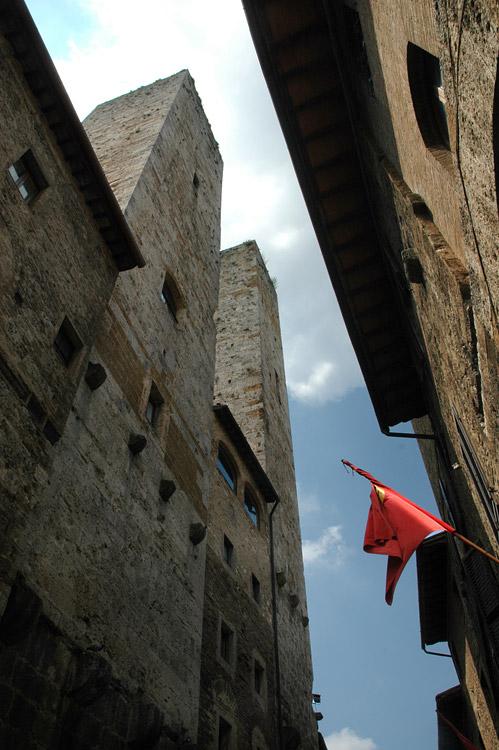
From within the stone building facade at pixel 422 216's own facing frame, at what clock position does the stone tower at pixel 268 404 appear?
The stone tower is roughly at 2 o'clock from the stone building facade.

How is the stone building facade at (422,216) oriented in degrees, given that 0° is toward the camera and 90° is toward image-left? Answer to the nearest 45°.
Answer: approximately 90°
